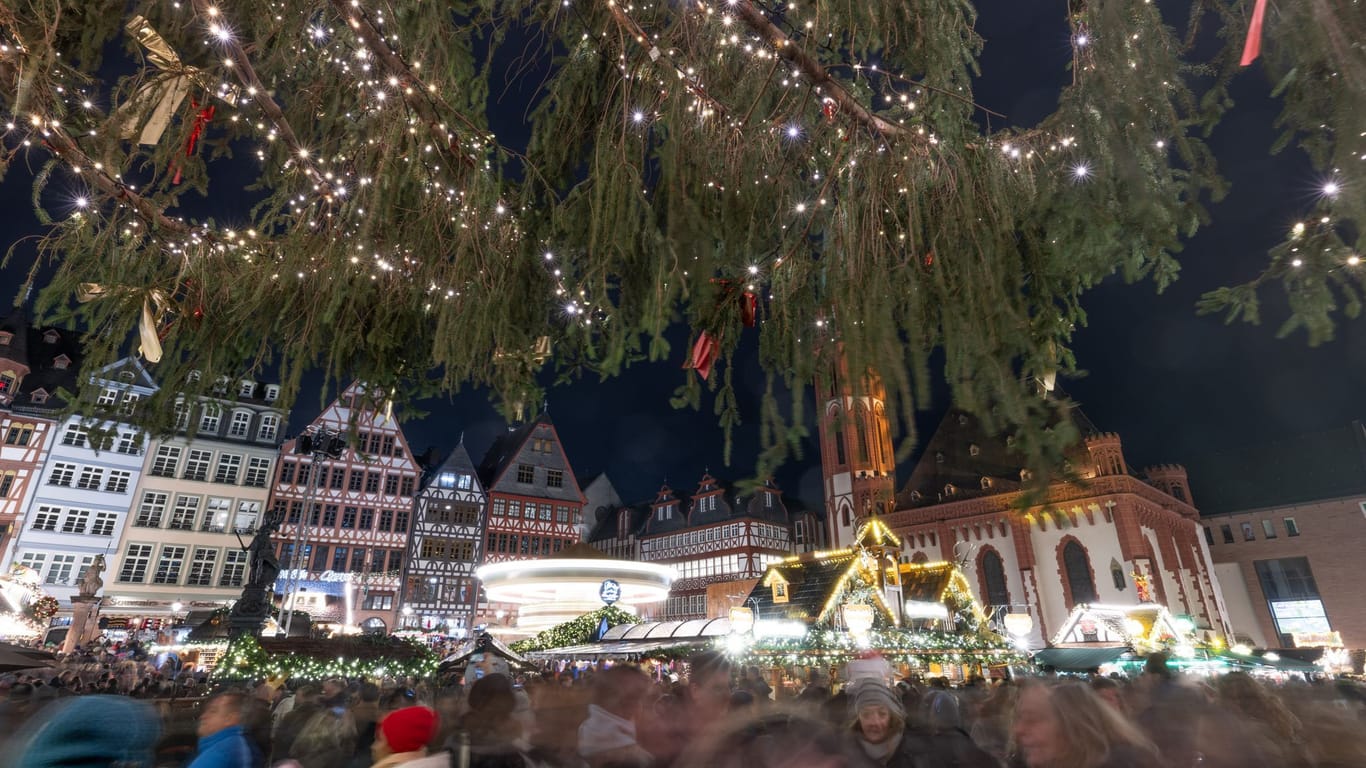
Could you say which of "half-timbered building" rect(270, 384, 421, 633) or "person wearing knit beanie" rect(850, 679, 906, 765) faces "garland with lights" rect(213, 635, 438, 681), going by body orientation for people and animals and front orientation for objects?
the half-timbered building

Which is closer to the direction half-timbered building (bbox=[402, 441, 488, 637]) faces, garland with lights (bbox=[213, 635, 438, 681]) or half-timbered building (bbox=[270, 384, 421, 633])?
the garland with lights

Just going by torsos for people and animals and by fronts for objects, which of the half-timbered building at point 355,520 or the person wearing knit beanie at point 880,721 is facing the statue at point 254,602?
the half-timbered building

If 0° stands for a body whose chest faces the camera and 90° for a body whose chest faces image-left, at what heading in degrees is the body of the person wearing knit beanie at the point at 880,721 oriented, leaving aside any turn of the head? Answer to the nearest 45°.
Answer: approximately 0°

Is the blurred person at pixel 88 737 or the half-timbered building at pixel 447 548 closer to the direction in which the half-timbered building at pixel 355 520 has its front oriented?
the blurred person

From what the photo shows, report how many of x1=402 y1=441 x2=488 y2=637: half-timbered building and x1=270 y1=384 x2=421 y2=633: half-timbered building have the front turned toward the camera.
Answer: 2

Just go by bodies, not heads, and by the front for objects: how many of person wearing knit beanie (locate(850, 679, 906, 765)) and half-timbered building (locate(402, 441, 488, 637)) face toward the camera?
2

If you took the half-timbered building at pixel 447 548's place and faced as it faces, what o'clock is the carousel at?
The carousel is roughly at 12 o'clock from the half-timbered building.

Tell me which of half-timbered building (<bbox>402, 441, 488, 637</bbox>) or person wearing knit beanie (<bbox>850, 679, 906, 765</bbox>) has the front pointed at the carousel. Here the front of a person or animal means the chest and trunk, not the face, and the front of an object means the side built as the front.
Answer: the half-timbered building
